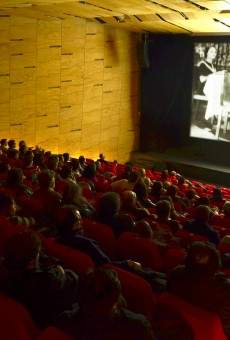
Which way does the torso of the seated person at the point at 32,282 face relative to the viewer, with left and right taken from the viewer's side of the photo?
facing away from the viewer and to the right of the viewer

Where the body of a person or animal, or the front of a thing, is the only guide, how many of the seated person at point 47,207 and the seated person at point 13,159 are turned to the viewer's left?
0

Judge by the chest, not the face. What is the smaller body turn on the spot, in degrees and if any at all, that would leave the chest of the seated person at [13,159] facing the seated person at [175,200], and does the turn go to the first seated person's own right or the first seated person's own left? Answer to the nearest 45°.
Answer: approximately 90° to the first seated person's own right

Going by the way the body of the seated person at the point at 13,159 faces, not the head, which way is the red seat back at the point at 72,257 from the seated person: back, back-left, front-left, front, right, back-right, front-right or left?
back-right

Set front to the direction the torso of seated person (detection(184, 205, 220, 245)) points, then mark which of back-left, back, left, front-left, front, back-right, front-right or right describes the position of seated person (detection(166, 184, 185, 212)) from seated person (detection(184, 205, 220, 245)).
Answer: front-left

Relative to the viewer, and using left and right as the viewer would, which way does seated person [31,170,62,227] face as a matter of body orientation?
facing away from the viewer and to the right of the viewer

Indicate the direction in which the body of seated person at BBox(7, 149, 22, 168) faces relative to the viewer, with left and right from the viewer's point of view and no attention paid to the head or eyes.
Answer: facing away from the viewer and to the right of the viewer

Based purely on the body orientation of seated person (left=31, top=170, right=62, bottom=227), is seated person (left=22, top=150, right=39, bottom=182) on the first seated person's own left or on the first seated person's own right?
on the first seated person's own left

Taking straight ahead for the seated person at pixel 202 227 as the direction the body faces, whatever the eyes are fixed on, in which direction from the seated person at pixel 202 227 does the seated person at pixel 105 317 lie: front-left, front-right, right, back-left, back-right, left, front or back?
back-right

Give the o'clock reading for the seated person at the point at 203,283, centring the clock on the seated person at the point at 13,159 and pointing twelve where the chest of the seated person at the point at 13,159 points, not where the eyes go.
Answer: the seated person at the point at 203,283 is roughly at 4 o'clock from the seated person at the point at 13,159.

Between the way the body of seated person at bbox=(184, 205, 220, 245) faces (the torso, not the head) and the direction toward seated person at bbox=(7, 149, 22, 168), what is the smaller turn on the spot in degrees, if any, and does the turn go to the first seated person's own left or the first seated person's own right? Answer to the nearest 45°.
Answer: approximately 90° to the first seated person's own left

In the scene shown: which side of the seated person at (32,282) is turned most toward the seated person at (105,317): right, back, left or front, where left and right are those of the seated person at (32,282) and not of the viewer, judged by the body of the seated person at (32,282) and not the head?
right
